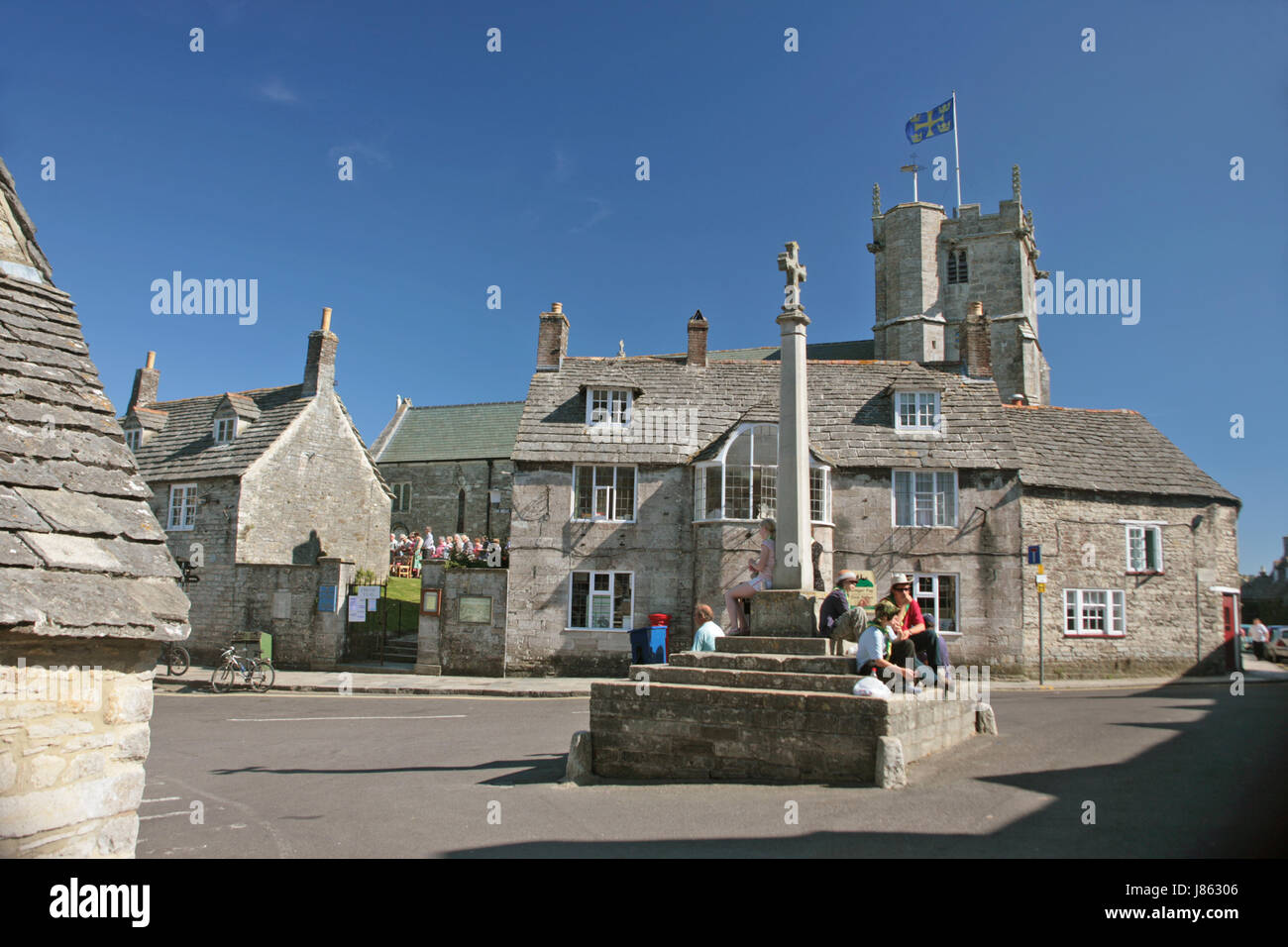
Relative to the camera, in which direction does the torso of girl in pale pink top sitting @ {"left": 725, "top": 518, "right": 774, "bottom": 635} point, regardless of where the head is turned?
to the viewer's left

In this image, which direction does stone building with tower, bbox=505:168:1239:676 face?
toward the camera

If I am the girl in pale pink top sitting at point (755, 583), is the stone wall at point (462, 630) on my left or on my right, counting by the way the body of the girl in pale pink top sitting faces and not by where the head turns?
on my right

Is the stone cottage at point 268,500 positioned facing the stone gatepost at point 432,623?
no

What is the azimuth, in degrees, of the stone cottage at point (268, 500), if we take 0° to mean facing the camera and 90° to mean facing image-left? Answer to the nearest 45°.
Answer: approximately 45°

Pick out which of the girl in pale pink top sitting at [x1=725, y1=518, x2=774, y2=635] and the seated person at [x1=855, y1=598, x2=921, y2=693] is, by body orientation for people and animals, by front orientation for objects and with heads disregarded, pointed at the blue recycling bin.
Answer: the girl in pale pink top sitting
